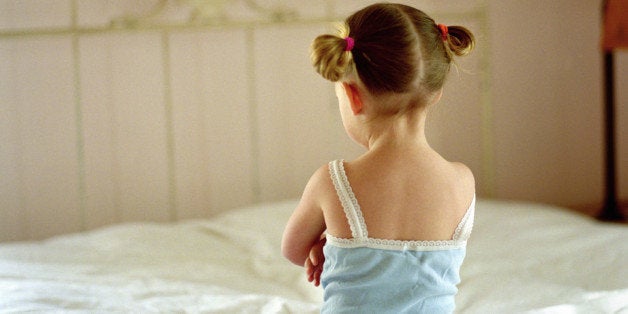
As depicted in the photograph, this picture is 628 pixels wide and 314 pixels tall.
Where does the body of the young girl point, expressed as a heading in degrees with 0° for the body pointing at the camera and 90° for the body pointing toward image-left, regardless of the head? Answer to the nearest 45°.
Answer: approximately 135°

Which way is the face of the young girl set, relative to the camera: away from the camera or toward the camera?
away from the camera
